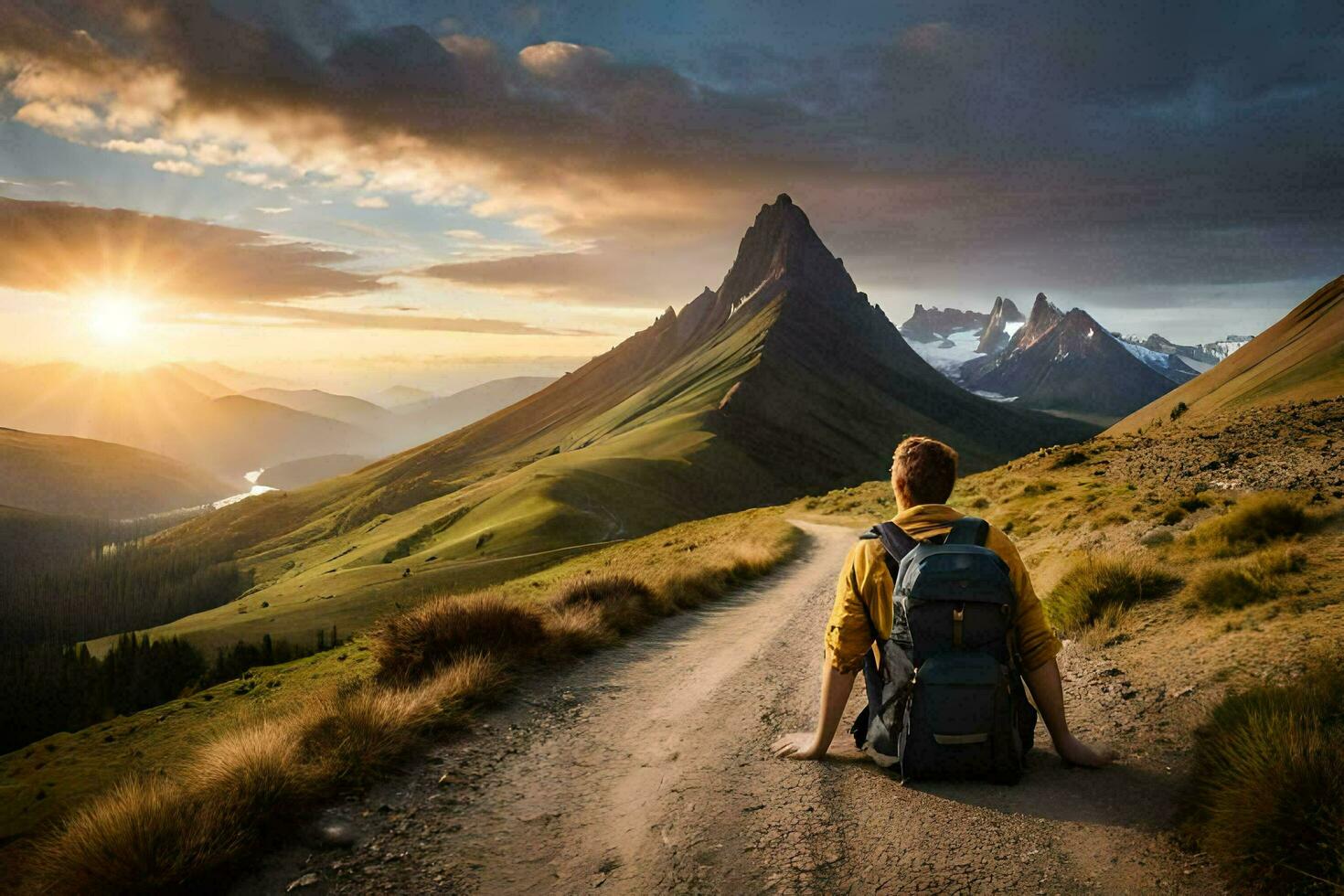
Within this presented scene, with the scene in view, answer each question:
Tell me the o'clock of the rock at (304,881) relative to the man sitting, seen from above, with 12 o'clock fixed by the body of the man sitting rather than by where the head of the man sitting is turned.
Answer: The rock is roughly at 8 o'clock from the man sitting.

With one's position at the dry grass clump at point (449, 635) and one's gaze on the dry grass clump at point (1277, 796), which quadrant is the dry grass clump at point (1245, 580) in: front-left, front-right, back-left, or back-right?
front-left

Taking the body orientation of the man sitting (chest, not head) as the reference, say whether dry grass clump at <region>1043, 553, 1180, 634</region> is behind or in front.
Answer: in front

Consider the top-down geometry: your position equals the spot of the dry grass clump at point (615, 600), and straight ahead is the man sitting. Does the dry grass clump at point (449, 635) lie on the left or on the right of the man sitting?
right

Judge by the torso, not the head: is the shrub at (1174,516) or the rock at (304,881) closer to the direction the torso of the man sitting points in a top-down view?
the shrub

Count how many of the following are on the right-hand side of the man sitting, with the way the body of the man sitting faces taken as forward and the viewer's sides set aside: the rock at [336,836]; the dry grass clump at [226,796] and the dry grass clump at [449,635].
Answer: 0

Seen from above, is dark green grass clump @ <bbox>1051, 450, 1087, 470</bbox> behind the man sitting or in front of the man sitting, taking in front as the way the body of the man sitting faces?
in front

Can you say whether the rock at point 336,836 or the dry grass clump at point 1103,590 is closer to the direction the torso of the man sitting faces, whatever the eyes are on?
the dry grass clump

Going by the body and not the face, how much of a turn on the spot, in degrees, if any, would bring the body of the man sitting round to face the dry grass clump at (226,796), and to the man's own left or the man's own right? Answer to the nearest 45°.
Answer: approximately 90° to the man's own left

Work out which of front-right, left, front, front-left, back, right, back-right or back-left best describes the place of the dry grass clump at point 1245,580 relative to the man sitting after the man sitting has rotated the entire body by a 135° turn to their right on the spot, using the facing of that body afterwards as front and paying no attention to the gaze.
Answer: left

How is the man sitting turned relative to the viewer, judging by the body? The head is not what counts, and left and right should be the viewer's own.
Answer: facing away from the viewer

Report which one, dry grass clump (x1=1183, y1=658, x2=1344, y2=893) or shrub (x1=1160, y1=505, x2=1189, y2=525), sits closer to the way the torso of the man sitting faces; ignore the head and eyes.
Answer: the shrub

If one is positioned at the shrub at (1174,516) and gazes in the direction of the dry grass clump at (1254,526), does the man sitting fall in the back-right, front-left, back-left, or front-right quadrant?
front-right
